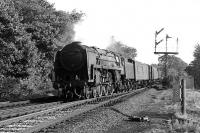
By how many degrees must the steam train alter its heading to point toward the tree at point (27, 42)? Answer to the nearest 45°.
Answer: approximately 90° to its right

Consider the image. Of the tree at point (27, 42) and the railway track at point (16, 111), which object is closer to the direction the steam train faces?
the railway track

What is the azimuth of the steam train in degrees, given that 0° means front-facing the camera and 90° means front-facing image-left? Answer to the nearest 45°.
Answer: approximately 45°
